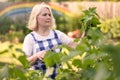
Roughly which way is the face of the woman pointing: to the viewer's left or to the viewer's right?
to the viewer's right

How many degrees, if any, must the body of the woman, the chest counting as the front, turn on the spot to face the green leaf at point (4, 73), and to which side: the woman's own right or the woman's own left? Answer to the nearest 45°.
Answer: approximately 45° to the woman's own right

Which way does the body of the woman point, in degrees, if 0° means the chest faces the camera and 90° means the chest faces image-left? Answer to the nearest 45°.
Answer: approximately 315°
